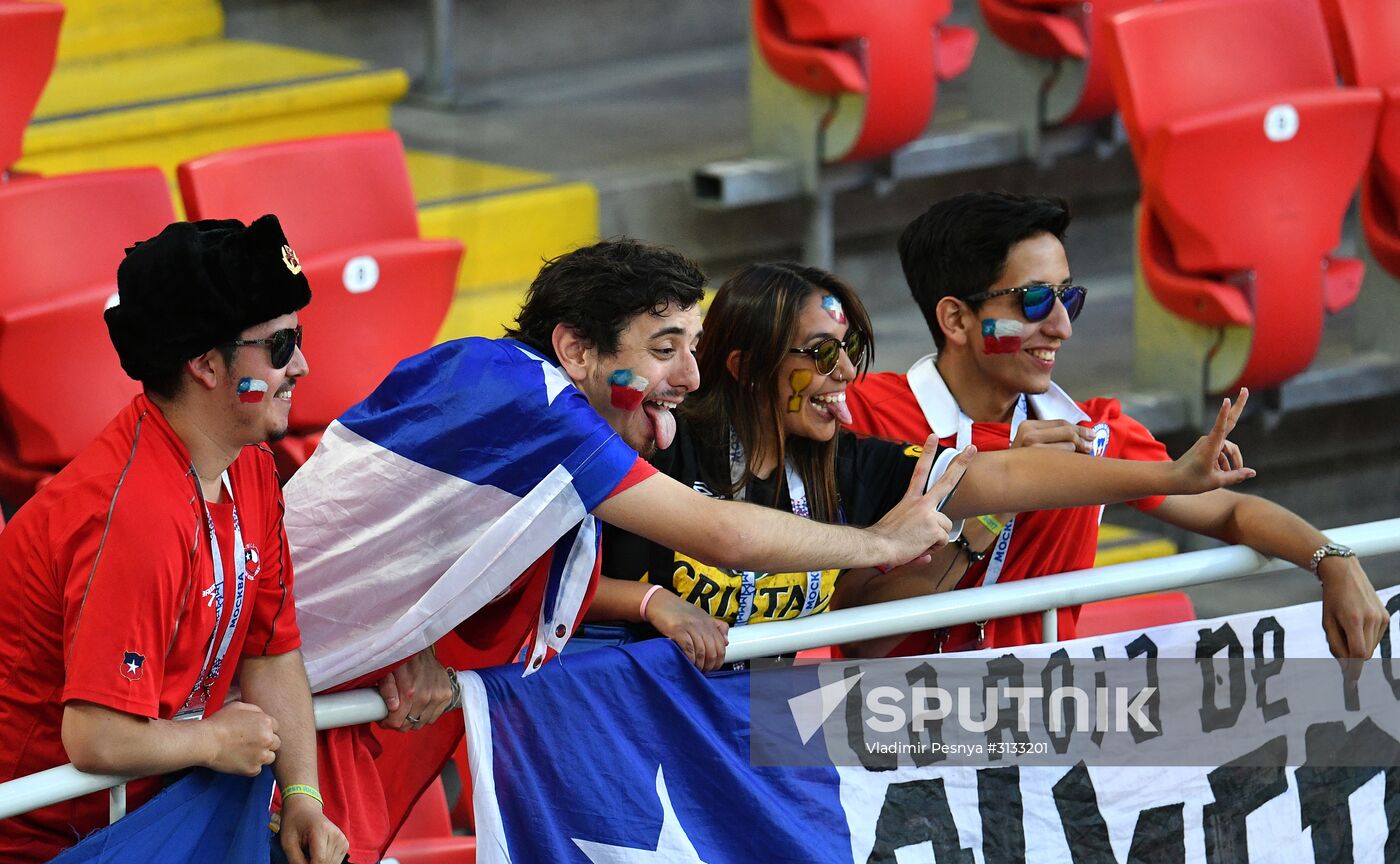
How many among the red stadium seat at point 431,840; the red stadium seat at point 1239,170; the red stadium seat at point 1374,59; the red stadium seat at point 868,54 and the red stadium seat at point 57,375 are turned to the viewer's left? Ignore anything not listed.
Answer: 0

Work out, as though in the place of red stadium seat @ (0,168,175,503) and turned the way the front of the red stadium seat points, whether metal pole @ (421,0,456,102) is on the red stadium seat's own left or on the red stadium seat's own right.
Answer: on the red stadium seat's own left

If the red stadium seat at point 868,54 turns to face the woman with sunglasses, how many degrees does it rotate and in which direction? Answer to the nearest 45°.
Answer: approximately 45° to its right

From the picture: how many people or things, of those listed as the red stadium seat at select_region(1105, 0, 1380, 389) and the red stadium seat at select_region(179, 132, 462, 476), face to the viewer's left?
0

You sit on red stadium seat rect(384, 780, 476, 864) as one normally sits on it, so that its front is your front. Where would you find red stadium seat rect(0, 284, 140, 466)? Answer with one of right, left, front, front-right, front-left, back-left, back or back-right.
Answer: back

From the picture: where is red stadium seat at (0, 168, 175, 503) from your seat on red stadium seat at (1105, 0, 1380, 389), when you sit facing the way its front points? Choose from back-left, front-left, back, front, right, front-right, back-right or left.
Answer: right

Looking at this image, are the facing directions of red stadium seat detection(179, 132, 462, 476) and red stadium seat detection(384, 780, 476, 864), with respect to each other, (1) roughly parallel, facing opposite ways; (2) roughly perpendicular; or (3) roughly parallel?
roughly parallel

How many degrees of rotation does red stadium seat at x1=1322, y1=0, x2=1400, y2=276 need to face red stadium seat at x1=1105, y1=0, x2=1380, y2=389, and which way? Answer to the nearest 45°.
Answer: approximately 90° to its right

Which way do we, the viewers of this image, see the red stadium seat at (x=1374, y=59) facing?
facing the viewer and to the right of the viewer

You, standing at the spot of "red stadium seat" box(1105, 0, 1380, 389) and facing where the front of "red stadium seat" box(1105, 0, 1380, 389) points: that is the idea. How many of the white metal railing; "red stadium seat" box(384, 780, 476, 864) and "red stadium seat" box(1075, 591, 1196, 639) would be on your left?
0

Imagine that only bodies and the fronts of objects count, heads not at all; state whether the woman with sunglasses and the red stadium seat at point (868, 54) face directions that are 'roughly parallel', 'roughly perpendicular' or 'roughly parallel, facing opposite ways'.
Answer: roughly parallel

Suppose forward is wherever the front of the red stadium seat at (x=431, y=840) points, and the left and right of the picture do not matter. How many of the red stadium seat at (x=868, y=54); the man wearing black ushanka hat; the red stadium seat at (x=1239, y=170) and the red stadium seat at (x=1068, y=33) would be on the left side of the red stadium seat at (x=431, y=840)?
3

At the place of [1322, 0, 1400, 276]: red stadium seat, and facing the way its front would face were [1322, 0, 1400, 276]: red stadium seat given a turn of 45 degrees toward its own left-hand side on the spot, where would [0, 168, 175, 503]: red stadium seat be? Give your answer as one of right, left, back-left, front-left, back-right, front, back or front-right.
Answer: back-right

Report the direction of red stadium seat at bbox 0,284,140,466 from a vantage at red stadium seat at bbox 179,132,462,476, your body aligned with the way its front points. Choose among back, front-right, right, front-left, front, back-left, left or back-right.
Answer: right

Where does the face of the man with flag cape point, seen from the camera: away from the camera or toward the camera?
toward the camera

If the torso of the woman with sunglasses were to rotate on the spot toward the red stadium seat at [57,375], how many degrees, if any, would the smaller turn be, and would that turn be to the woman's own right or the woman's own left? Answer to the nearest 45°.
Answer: approximately 135° to the woman's own right
